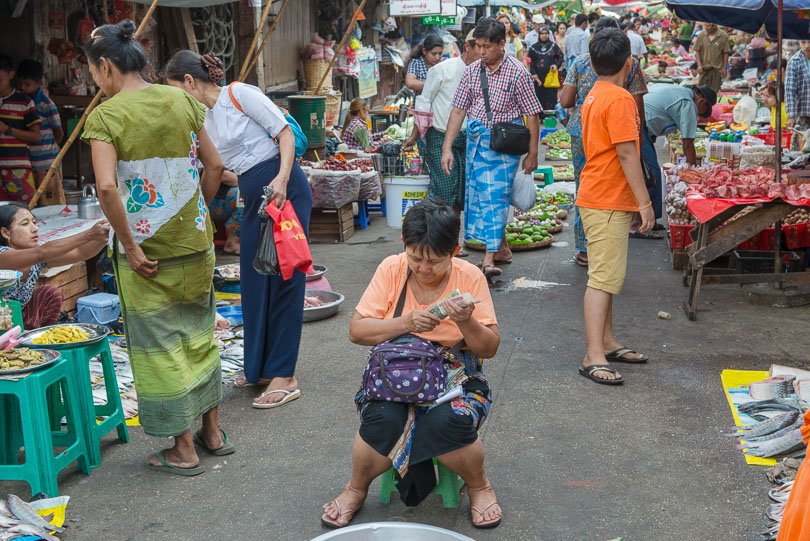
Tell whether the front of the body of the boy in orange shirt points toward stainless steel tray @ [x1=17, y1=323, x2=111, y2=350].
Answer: no

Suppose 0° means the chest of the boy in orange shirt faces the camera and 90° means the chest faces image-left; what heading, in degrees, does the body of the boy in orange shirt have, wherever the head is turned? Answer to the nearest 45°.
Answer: approximately 225°

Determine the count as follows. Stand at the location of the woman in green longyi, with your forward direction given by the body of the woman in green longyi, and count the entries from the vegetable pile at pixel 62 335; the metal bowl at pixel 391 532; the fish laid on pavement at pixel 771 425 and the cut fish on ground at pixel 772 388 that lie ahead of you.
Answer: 1

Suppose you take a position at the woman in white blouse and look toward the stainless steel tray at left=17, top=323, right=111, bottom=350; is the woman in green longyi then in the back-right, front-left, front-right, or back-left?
front-left

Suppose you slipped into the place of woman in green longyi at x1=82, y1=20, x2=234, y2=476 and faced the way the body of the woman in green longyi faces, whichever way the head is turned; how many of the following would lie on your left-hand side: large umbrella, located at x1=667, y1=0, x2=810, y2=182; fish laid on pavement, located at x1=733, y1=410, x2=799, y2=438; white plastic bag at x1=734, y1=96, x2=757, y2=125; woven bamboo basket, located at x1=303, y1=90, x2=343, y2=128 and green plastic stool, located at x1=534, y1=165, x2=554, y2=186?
0

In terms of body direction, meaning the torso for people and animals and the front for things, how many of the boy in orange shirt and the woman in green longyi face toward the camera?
0

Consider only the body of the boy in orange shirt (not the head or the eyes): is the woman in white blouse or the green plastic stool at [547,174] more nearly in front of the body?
the green plastic stool

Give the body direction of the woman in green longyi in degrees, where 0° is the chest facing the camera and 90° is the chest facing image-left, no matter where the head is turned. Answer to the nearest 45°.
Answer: approximately 135°

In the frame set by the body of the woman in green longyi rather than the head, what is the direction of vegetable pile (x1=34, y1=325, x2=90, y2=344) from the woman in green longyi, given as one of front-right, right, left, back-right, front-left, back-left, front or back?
front

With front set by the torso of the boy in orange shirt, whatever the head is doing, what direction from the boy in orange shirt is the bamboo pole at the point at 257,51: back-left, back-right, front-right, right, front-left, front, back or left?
left

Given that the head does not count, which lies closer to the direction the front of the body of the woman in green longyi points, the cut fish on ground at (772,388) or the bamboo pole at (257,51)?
the bamboo pole

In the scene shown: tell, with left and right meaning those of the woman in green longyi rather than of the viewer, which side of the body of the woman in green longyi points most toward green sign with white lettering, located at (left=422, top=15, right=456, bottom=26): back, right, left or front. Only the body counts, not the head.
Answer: right

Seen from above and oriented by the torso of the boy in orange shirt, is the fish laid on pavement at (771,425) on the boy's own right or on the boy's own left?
on the boy's own right

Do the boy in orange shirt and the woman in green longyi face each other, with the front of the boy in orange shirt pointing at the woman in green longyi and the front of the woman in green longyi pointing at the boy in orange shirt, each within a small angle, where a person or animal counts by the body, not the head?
no

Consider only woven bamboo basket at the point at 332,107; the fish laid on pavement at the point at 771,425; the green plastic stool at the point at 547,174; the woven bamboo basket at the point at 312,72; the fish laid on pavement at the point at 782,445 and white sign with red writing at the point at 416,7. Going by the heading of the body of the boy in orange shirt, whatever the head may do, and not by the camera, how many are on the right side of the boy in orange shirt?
2

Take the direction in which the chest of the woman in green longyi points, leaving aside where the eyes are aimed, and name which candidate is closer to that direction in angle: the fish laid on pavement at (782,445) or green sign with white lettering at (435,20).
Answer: the green sign with white lettering

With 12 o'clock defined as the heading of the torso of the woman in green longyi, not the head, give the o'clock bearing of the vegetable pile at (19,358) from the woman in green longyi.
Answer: The vegetable pile is roughly at 10 o'clock from the woman in green longyi.

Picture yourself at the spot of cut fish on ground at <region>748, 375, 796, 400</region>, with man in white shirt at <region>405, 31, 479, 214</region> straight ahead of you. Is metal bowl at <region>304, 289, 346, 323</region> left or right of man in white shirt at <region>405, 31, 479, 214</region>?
left
